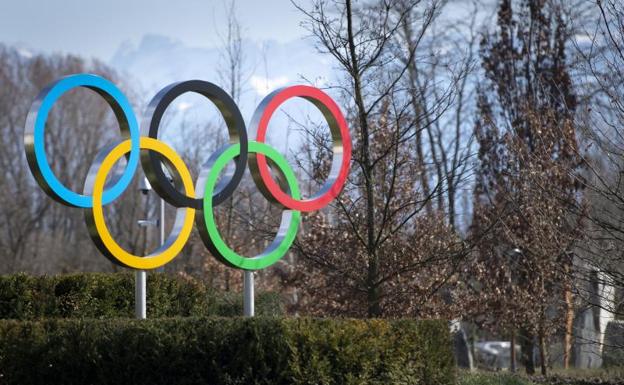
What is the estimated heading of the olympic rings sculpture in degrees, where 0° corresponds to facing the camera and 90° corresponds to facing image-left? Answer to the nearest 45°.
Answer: approximately 315°
